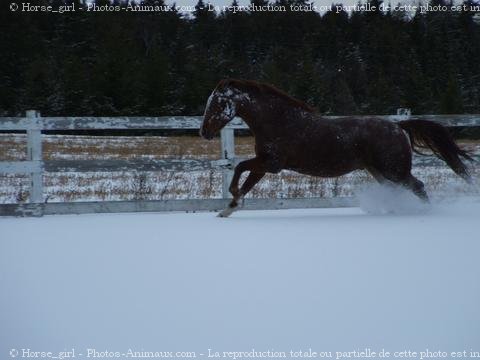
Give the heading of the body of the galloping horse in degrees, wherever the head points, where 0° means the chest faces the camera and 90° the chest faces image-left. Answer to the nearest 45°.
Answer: approximately 90°
